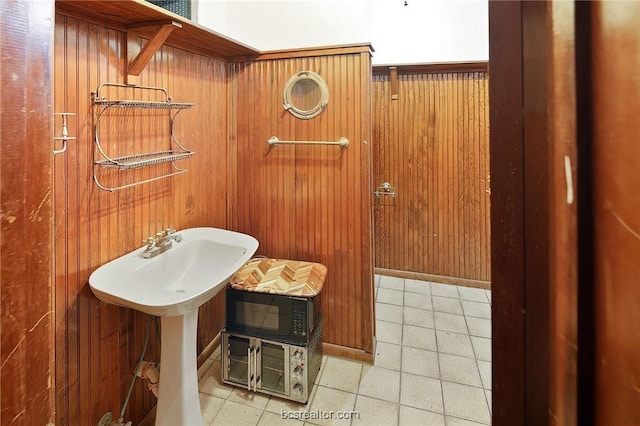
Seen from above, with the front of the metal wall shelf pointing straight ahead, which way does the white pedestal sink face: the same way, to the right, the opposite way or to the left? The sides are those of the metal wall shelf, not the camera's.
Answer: the same way

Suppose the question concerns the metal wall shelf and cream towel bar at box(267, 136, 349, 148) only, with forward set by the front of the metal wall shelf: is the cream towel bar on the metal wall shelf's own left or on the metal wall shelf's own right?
on the metal wall shelf's own left

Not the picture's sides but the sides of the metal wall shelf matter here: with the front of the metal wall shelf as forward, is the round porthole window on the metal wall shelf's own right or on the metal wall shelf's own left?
on the metal wall shelf's own left

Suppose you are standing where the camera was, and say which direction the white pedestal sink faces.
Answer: facing the viewer and to the right of the viewer

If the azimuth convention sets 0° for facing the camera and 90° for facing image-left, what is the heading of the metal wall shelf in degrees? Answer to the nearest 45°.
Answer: approximately 315°

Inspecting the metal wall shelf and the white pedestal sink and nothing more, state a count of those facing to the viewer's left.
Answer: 0
